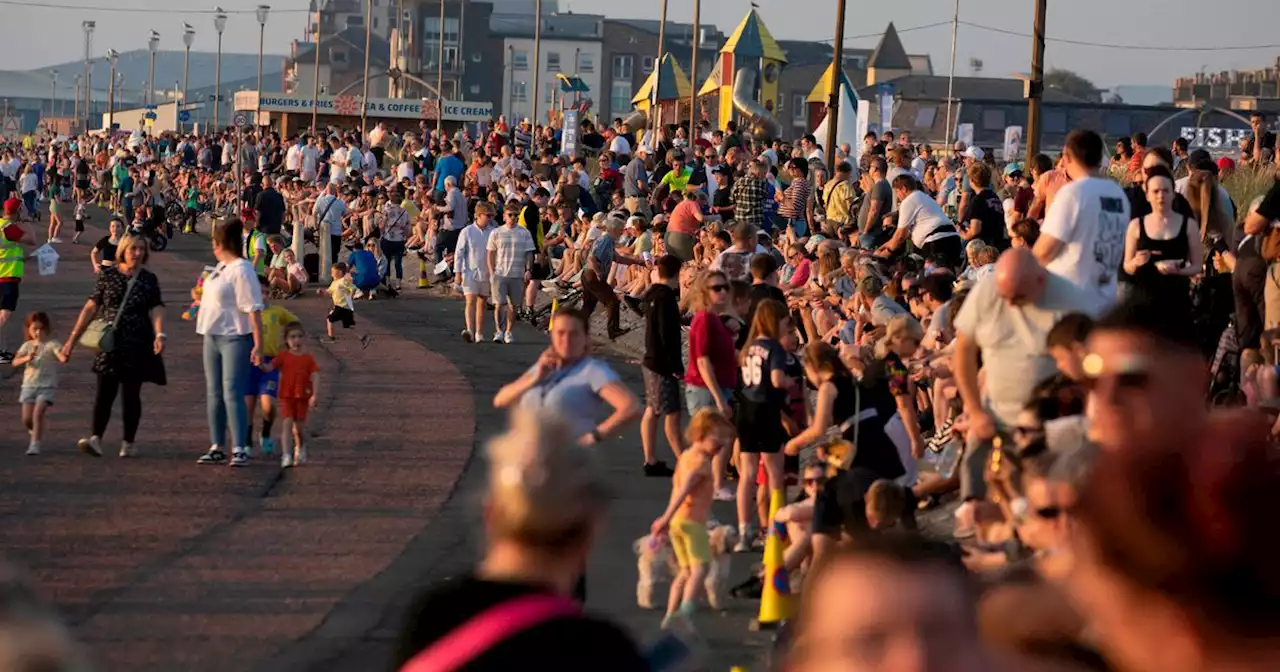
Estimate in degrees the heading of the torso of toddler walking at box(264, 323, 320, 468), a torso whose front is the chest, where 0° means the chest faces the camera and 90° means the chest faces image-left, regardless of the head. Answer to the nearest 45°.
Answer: approximately 0°

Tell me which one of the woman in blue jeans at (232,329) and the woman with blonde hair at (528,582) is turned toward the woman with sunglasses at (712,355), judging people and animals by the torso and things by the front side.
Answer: the woman with blonde hair

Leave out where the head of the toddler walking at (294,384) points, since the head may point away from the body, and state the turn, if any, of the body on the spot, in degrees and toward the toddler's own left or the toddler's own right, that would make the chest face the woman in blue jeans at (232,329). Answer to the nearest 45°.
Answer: approximately 90° to the toddler's own right

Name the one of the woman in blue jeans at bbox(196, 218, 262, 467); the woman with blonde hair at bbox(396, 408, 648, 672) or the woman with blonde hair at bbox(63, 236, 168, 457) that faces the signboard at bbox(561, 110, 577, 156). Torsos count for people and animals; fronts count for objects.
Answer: the woman with blonde hair at bbox(396, 408, 648, 672)

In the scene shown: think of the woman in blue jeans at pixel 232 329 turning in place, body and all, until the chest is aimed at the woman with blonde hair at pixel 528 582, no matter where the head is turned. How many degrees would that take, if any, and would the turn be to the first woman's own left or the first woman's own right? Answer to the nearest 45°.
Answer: approximately 45° to the first woman's own left

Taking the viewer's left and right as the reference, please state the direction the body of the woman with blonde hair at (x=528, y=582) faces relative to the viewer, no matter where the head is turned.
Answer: facing away from the viewer

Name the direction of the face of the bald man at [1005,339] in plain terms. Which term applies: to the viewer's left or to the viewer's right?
to the viewer's left

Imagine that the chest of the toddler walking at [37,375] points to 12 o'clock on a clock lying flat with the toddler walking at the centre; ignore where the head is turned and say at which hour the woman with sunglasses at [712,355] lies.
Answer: The woman with sunglasses is roughly at 10 o'clock from the toddler walking.

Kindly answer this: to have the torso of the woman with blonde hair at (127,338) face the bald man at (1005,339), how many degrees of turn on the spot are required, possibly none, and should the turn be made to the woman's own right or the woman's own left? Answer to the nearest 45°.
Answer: approximately 45° to the woman's own left

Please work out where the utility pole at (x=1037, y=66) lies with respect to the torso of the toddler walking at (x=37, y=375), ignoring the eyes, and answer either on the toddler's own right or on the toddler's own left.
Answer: on the toddler's own left
